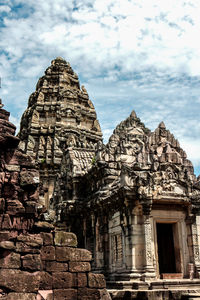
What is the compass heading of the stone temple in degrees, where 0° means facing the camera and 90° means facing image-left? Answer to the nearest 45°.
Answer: approximately 315°
